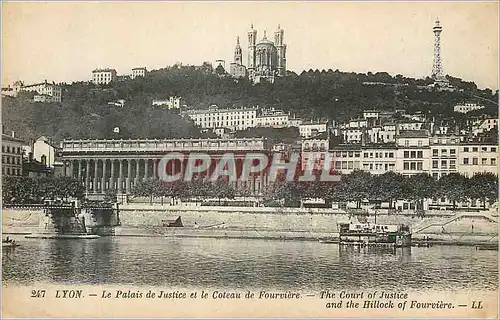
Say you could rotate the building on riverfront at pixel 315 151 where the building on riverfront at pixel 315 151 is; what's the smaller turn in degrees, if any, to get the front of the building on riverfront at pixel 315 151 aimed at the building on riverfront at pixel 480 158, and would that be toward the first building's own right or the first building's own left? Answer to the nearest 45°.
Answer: approximately 90° to the first building's own left

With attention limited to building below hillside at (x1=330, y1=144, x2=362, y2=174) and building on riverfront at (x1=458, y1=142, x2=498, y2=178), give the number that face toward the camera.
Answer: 2

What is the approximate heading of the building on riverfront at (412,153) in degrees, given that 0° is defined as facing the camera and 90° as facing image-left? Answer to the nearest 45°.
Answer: approximately 0°

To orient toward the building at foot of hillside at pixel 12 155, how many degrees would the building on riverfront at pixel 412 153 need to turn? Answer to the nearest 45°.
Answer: approximately 45° to its right

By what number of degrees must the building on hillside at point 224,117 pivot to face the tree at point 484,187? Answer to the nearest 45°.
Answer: approximately 90° to its left

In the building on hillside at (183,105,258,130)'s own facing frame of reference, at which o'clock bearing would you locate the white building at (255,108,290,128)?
The white building is roughly at 9 o'clock from the building on hillside.

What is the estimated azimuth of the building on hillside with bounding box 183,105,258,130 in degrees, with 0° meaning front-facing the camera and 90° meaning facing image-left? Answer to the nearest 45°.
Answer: approximately 0°

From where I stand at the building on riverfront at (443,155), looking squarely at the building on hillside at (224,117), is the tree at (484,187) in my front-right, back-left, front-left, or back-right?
back-left
